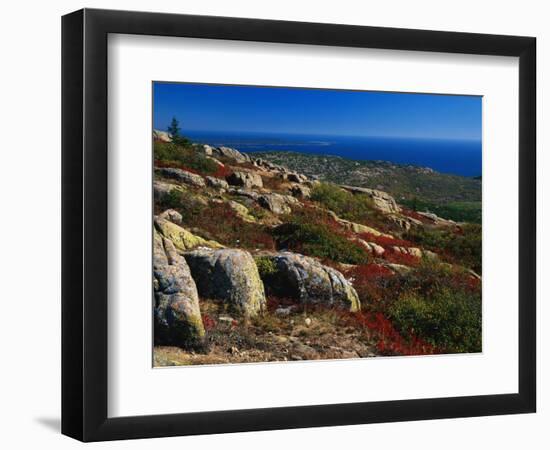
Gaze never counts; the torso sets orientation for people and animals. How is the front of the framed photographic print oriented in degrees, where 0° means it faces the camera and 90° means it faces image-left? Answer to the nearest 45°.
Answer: approximately 315°
